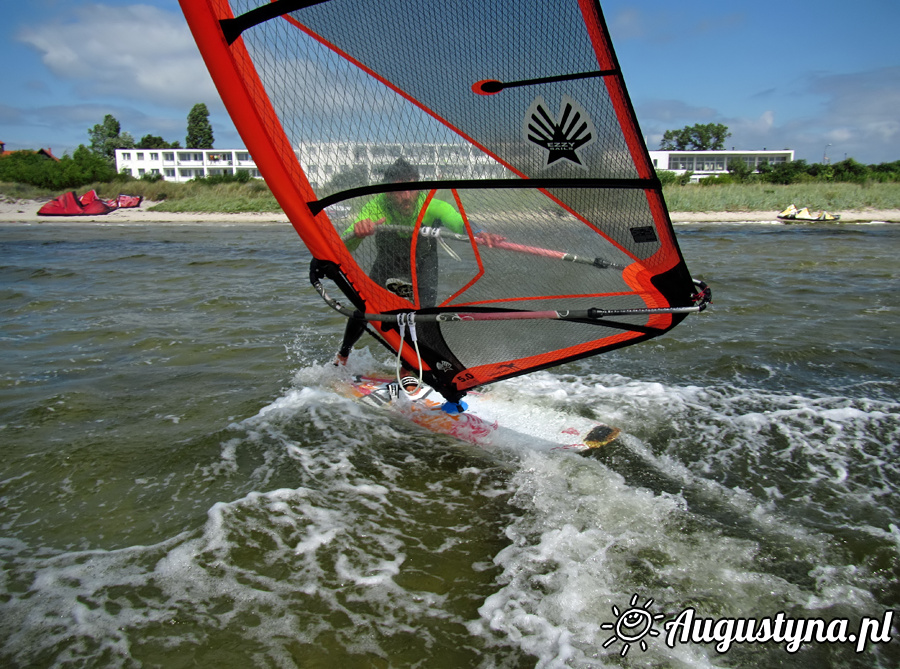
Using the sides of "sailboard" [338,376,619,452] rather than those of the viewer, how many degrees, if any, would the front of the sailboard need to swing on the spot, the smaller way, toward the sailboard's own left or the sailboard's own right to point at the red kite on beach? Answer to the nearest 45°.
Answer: approximately 180°

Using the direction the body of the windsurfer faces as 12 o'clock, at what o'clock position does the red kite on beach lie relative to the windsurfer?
The red kite on beach is roughly at 5 o'clock from the windsurfer.

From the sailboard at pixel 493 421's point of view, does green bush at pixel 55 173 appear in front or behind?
behind

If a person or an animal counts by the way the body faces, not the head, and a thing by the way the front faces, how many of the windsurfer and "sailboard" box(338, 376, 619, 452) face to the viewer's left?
0

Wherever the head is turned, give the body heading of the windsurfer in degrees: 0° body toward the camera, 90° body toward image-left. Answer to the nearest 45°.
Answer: approximately 0°
